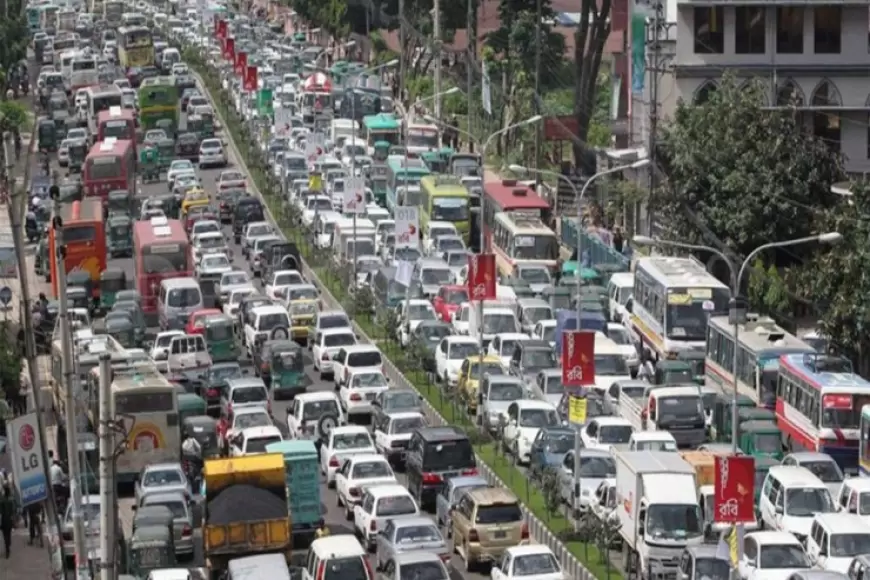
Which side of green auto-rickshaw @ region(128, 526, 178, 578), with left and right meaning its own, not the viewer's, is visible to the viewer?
back

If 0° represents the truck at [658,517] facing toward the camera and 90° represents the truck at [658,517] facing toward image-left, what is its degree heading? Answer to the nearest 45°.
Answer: approximately 315°

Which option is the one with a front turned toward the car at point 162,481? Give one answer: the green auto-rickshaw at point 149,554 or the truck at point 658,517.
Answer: the green auto-rickshaw

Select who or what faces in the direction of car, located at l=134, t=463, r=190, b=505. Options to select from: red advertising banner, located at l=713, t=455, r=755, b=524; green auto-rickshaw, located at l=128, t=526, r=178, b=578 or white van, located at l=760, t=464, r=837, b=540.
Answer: the green auto-rickshaw

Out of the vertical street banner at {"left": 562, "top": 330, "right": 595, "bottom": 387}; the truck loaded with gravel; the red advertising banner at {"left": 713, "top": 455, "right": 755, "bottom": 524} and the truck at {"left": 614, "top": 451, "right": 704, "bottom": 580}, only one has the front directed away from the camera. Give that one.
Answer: the truck loaded with gravel

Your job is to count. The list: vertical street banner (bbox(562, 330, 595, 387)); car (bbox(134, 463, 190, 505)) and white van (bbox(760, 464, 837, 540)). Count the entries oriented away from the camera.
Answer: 1

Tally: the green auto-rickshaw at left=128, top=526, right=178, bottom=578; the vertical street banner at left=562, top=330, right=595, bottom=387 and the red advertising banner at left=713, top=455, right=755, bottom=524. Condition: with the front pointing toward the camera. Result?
2

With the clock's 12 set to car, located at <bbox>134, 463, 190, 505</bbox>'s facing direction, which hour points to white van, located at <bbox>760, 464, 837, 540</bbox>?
The white van is roughly at 4 o'clock from the car.

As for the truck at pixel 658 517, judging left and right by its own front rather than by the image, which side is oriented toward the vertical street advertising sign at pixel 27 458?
right

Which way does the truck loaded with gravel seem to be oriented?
away from the camera

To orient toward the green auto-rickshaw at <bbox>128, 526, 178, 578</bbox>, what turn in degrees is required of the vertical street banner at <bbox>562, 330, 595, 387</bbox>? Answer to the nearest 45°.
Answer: approximately 45° to its right

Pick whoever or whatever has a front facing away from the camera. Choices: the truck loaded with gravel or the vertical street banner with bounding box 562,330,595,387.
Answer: the truck loaded with gravel

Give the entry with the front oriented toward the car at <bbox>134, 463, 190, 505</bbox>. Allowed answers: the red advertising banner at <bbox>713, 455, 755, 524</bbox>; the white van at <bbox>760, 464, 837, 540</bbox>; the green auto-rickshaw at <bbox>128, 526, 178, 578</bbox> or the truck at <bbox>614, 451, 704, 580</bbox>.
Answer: the green auto-rickshaw

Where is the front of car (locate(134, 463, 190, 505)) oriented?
away from the camera

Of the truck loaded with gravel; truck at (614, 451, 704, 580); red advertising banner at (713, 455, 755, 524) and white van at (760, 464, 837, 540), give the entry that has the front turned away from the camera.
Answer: the truck loaded with gravel

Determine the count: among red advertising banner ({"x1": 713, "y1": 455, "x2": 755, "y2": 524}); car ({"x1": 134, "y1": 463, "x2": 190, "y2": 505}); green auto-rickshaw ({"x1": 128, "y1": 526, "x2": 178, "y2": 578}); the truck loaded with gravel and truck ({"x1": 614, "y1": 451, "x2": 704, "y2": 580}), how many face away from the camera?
3
